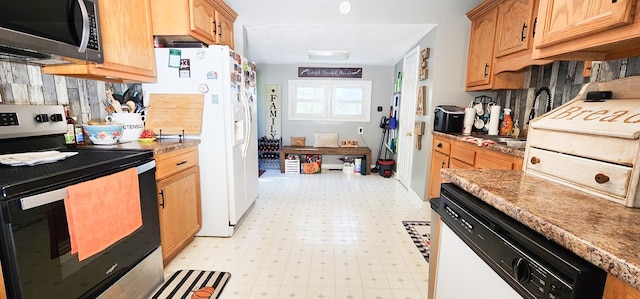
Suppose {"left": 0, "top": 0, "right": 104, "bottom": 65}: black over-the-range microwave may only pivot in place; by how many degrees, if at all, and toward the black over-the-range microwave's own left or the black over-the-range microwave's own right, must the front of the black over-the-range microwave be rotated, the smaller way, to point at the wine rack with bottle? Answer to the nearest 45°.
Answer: approximately 90° to the black over-the-range microwave's own left

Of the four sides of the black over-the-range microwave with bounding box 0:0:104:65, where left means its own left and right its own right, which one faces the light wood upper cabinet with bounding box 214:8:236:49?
left

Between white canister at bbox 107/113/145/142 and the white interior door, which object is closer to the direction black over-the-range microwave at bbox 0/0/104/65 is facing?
the white interior door

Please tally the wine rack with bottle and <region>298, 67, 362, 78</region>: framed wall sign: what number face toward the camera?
2

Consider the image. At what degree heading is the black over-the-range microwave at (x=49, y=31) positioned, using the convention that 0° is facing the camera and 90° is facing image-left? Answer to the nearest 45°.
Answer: approximately 315°

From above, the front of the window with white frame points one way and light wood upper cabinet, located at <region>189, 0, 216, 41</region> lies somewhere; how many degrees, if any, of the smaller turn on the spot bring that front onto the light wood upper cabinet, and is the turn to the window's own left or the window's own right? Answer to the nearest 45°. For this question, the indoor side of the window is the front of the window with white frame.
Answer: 0° — it already faces it

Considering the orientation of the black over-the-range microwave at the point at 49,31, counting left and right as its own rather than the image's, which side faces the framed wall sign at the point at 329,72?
left

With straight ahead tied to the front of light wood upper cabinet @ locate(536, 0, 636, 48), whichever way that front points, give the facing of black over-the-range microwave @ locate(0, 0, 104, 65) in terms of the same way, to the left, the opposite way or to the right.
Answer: the opposite way

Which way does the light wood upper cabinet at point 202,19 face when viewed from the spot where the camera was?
facing to the right of the viewer

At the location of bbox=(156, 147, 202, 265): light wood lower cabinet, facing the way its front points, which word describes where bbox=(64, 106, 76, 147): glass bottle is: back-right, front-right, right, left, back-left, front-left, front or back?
back-right
